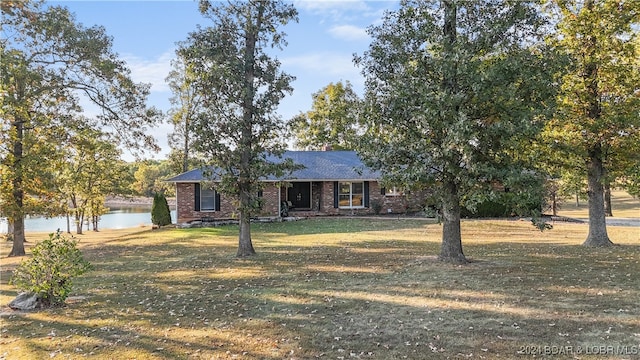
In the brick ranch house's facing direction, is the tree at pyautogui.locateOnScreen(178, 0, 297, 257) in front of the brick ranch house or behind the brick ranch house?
in front

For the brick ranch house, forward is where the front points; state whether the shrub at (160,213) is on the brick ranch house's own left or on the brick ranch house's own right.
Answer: on the brick ranch house's own right

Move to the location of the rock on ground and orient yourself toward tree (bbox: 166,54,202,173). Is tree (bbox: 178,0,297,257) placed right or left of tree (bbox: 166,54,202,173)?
right

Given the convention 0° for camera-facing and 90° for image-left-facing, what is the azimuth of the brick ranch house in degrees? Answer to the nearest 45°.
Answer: approximately 0°

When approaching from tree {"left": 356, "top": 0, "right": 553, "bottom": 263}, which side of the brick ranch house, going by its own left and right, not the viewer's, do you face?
front

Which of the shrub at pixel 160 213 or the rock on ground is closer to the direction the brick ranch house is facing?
the rock on ground

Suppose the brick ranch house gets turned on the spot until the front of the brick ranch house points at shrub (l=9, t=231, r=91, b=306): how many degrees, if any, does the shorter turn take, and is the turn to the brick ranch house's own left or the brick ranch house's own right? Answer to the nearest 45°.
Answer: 0° — it already faces it

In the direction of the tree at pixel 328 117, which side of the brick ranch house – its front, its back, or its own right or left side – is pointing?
back

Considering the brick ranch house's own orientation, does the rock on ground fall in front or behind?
in front
